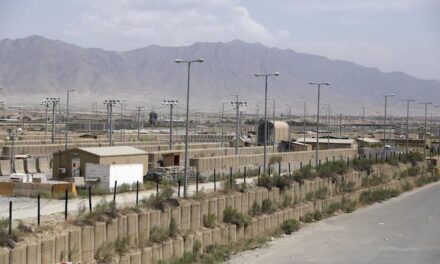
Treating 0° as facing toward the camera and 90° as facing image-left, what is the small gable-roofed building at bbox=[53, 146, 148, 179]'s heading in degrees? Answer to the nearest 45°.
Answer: approximately 45°

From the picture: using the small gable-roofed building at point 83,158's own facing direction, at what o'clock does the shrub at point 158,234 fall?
The shrub is roughly at 10 o'clock from the small gable-roofed building.

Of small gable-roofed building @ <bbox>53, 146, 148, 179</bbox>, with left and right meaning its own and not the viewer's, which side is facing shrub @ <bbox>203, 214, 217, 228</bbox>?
left

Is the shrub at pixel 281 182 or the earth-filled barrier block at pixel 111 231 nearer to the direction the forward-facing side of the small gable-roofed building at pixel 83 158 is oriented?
the earth-filled barrier block

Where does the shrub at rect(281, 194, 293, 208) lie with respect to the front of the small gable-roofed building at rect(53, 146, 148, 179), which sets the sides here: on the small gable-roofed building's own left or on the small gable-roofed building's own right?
on the small gable-roofed building's own left

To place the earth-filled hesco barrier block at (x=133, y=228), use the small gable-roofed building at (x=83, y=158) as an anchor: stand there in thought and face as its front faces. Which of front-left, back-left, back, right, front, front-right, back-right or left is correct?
front-left

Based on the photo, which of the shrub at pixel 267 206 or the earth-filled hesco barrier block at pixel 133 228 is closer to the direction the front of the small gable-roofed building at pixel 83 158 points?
the earth-filled hesco barrier block

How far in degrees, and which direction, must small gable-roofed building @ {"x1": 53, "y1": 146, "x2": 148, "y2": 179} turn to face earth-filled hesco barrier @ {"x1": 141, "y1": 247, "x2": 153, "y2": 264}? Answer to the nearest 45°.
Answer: approximately 45° to its left

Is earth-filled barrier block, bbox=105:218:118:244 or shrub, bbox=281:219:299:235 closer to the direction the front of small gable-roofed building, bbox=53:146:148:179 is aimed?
the earth-filled barrier block
